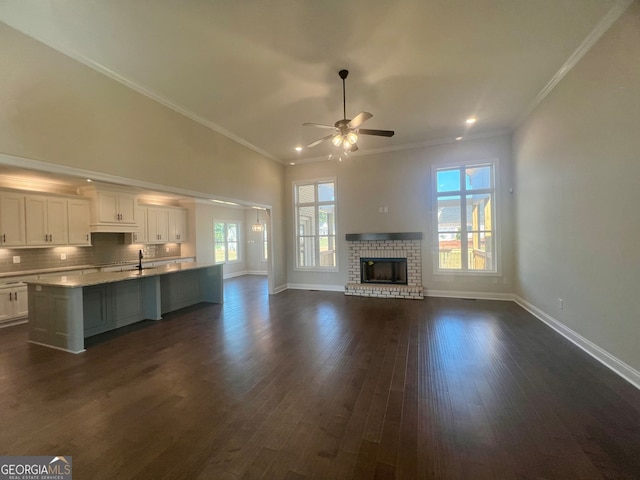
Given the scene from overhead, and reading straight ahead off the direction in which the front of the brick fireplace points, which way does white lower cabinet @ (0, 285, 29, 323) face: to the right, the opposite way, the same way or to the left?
to the left

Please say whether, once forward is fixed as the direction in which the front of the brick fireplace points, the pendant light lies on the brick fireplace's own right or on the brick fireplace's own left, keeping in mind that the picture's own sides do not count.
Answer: on the brick fireplace's own right

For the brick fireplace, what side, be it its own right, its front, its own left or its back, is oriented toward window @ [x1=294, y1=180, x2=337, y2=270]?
right

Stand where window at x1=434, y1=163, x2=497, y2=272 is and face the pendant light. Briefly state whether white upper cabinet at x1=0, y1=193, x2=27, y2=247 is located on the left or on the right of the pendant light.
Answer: left

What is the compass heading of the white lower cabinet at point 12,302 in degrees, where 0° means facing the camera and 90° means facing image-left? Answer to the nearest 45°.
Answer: approximately 315°

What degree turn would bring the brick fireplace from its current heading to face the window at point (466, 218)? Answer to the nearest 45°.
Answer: approximately 90° to its left

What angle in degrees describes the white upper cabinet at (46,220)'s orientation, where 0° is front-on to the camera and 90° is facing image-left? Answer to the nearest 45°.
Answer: approximately 315°

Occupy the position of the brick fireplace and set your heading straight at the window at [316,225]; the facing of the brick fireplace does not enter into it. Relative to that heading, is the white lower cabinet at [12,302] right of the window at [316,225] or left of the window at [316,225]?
left
